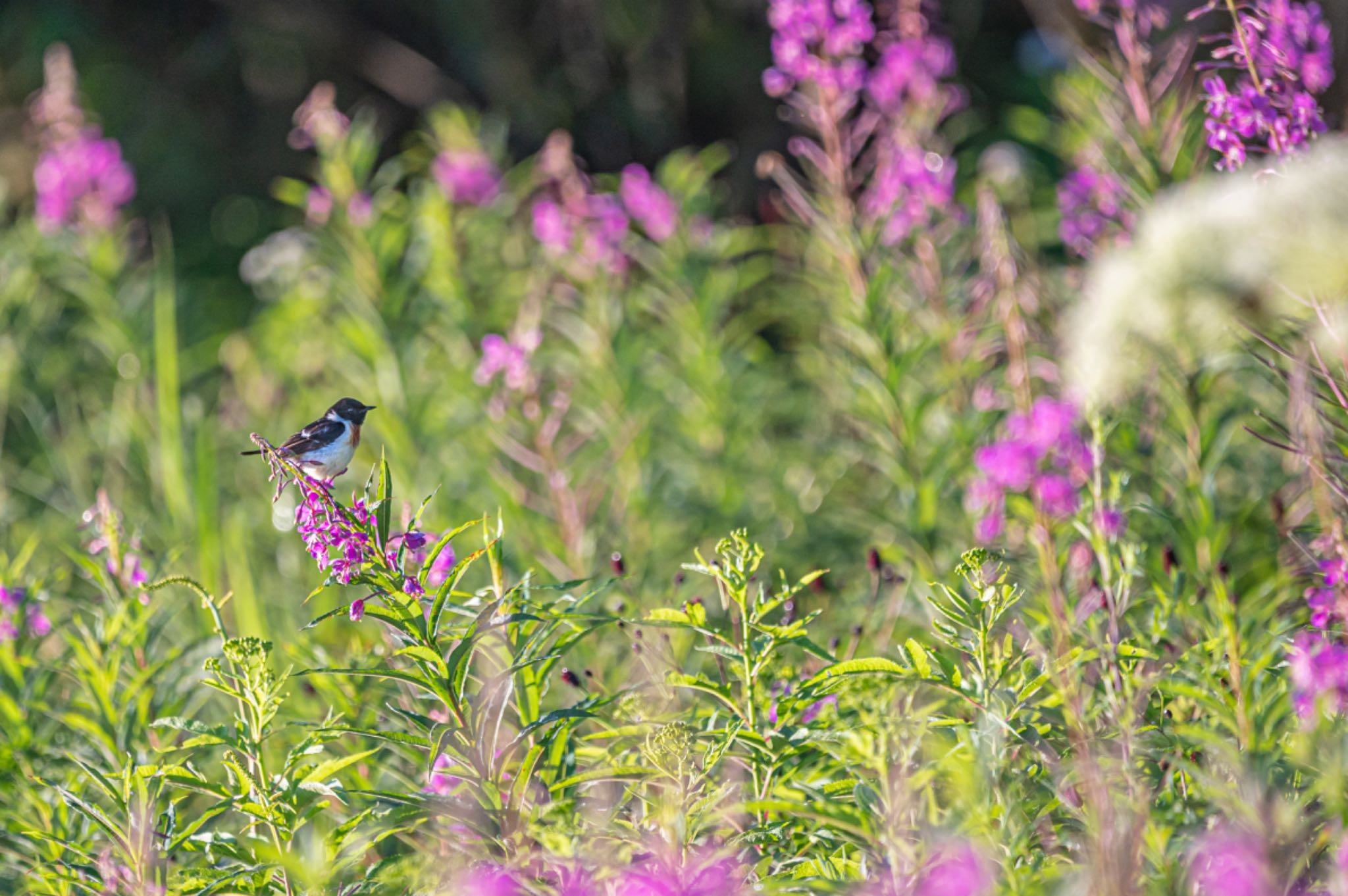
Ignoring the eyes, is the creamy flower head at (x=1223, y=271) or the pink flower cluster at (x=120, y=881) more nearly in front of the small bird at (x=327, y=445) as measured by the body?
the creamy flower head

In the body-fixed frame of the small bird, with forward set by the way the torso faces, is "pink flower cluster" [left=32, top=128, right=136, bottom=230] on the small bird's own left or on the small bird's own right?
on the small bird's own left

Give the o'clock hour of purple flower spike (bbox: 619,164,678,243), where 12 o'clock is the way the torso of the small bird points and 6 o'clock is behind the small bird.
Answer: The purple flower spike is roughly at 10 o'clock from the small bird.

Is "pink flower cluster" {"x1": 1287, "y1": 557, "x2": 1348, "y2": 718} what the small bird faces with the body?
yes

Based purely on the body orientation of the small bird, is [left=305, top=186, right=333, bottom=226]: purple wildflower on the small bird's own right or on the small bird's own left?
on the small bird's own left

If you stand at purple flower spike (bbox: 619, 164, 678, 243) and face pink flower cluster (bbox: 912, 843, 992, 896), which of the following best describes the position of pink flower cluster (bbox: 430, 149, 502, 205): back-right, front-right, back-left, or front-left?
back-right

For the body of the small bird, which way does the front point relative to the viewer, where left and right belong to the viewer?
facing to the right of the viewer

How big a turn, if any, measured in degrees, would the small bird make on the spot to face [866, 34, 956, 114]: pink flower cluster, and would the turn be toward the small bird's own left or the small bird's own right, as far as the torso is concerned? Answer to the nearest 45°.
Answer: approximately 45° to the small bird's own left
